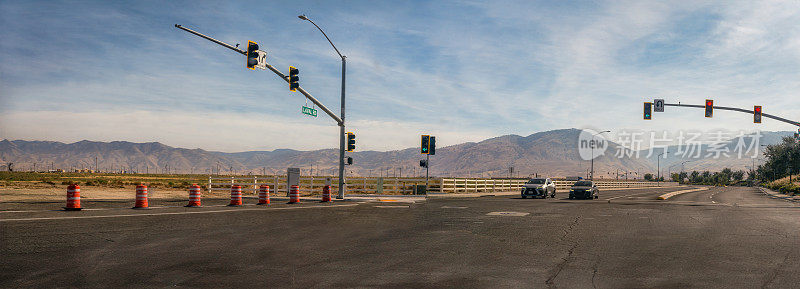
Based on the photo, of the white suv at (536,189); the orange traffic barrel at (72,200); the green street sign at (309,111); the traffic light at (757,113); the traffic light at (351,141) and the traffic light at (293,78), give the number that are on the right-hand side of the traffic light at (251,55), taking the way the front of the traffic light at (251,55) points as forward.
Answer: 1

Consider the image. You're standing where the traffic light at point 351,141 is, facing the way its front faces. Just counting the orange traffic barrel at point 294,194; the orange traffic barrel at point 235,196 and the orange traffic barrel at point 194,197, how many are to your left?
0

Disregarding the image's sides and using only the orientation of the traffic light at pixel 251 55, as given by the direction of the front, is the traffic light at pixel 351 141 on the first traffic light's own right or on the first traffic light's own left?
on the first traffic light's own left

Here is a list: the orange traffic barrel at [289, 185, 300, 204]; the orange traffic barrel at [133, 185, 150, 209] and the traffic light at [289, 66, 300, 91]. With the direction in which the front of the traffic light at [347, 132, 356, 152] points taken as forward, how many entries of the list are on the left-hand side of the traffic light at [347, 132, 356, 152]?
0

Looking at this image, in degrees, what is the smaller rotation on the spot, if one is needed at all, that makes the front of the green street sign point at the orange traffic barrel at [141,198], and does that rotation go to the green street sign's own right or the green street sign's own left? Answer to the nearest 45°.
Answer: approximately 90° to the green street sign's own right

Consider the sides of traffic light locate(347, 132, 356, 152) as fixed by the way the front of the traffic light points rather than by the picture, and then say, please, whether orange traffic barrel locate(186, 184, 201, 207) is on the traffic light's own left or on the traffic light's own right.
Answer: on the traffic light's own right

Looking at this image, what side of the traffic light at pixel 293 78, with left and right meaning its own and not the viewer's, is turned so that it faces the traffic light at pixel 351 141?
left

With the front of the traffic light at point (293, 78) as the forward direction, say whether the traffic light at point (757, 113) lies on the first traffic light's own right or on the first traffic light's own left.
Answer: on the first traffic light's own left

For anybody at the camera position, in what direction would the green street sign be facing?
facing the viewer and to the right of the viewer

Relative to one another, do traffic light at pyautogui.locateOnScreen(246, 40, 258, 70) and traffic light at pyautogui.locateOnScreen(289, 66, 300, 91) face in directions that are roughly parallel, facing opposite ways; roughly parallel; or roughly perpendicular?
roughly parallel

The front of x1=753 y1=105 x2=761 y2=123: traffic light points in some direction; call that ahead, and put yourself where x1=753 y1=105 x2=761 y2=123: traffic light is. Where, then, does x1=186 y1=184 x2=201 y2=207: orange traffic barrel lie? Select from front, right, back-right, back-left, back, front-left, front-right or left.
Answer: front-right

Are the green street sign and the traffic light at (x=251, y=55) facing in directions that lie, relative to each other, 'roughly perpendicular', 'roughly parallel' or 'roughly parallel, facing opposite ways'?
roughly parallel

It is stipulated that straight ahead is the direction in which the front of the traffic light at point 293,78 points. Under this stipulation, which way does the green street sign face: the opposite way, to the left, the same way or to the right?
the same way

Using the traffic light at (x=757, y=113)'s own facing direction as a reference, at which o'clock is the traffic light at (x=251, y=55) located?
the traffic light at (x=251, y=55) is roughly at 1 o'clock from the traffic light at (x=757, y=113).

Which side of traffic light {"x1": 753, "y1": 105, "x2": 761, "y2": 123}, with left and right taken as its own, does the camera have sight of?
front
